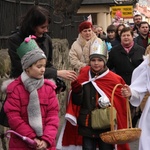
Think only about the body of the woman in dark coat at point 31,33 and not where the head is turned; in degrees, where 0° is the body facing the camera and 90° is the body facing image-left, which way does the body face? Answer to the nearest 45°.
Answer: approximately 315°

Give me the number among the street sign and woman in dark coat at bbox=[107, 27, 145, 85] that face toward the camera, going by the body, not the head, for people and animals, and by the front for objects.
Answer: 2

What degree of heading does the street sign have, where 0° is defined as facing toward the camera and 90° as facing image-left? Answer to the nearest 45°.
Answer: approximately 0°

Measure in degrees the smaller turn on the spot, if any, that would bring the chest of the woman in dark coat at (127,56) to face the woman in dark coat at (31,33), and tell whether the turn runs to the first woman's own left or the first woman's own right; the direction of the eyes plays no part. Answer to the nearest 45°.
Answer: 0° — they already face them

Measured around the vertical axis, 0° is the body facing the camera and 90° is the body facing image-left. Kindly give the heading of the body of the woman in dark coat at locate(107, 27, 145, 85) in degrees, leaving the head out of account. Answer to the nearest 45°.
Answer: approximately 0°

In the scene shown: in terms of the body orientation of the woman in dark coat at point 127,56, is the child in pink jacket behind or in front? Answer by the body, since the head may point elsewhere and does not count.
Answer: in front

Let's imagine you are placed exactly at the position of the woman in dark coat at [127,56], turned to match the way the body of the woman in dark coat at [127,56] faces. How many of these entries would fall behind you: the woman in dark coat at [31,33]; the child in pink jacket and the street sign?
1

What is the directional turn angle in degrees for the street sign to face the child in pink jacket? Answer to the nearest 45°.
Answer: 0° — it already faces them

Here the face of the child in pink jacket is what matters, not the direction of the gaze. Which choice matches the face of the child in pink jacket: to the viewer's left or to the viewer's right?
to the viewer's right

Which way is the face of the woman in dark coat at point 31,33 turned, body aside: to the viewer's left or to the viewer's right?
to the viewer's right

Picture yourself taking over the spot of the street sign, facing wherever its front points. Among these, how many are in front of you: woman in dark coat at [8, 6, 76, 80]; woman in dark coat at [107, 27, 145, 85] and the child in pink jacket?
3

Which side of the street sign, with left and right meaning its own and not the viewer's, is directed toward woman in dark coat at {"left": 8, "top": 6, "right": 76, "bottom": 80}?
front

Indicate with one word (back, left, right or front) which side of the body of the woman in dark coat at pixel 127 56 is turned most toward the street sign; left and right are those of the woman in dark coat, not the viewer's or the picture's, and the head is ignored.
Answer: back

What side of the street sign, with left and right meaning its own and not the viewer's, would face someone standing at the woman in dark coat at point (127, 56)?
front
